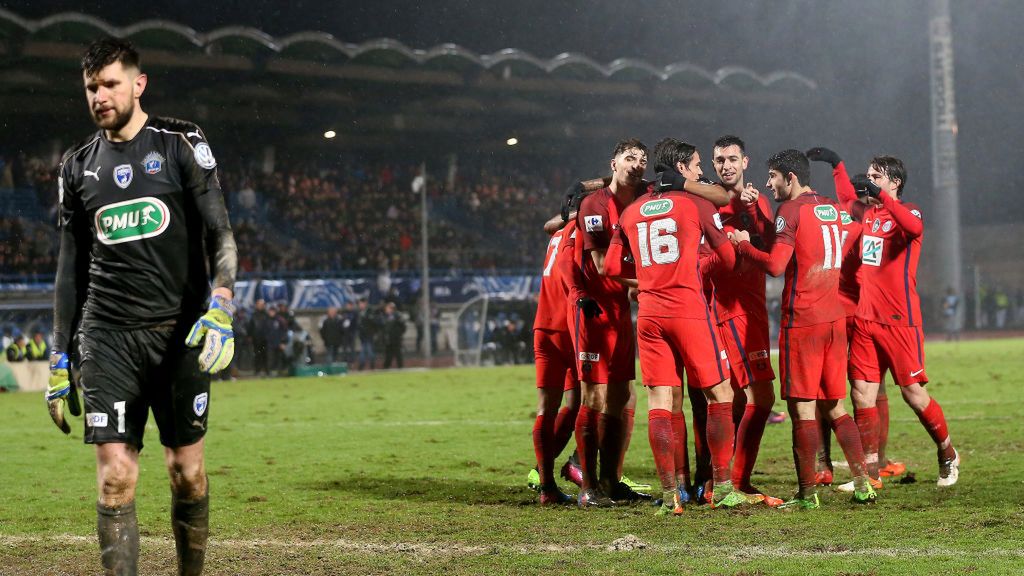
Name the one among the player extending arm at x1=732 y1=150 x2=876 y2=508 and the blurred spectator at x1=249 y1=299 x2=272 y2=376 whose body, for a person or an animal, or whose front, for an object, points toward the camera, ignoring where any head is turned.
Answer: the blurred spectator

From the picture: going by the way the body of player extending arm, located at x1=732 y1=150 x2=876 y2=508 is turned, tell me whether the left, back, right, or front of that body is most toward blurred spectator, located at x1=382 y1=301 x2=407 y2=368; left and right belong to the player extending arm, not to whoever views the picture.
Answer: front

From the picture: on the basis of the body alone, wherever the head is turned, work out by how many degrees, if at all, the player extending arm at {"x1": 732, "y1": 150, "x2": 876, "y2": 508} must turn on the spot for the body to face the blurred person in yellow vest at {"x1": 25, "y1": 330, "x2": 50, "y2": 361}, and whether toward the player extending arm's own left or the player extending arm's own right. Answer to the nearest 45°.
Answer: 0° — they already face them

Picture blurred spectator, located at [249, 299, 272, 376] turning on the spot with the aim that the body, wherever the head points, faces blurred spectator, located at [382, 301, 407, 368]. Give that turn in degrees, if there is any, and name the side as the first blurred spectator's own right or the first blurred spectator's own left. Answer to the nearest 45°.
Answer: approximately 135° to the first blurred spectator's own left

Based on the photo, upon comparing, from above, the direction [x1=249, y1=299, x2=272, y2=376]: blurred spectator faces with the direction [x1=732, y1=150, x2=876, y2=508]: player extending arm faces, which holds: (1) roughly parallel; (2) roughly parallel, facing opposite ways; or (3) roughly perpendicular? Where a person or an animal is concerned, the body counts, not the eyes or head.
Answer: roughly parallel, facing opposite ways

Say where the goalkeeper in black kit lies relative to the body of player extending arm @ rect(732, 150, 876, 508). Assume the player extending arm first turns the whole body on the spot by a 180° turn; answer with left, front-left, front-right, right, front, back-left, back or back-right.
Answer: right

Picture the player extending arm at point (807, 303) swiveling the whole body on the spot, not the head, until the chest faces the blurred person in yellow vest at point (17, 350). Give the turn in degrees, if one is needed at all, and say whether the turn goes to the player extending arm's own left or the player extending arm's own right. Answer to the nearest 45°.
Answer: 0° — they already face them

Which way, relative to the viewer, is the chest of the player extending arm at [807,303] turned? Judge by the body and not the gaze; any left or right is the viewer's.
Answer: facing away from the viewer and to the left of the viewer

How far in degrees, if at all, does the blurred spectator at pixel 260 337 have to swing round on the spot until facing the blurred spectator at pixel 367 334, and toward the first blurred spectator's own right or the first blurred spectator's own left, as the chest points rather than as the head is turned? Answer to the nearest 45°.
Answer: approximately 135° to the first blurred spectator's own left

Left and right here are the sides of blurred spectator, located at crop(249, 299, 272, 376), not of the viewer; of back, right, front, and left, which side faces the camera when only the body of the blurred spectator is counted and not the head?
front

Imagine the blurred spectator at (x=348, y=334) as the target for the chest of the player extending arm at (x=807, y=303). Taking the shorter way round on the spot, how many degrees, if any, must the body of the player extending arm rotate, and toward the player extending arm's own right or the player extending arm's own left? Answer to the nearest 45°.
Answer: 0° — they already face them

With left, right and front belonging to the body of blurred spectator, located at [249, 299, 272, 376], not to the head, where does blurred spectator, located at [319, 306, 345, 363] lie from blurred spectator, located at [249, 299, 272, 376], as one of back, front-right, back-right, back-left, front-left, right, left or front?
back-left

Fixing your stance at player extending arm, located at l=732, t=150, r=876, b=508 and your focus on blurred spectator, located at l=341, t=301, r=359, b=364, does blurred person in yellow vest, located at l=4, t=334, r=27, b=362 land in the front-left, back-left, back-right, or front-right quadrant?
front-left

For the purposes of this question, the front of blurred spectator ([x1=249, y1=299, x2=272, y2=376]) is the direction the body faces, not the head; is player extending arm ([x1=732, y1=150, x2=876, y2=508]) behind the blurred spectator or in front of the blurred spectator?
in front

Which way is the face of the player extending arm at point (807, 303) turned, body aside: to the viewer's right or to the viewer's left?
to the viewer's left
